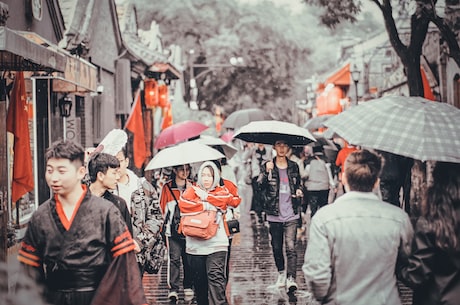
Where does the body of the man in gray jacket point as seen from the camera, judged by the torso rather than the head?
away from the camera

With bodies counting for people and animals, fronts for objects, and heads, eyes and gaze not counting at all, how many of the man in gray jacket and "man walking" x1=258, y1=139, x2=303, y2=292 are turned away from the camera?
1

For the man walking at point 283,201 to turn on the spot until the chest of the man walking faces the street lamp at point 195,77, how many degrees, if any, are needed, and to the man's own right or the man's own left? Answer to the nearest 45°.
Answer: approximately 180°

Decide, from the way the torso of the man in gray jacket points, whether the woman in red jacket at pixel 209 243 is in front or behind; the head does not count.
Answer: in front

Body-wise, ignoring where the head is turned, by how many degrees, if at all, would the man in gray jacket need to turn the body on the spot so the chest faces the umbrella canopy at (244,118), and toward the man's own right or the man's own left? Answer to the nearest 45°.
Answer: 0° — they already face it

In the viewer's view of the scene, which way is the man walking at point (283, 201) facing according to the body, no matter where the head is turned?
toward the camera

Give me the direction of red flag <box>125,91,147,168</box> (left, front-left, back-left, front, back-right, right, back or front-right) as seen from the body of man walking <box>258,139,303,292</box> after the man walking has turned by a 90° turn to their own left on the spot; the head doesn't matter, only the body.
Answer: back-left

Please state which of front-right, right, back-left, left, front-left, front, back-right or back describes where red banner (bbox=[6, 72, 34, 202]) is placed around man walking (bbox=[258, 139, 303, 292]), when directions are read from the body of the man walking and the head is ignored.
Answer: right

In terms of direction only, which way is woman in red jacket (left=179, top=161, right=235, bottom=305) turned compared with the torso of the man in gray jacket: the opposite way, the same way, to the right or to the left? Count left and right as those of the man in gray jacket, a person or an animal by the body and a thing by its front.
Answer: the opposite way

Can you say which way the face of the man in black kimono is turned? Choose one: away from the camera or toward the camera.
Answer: toward the camera

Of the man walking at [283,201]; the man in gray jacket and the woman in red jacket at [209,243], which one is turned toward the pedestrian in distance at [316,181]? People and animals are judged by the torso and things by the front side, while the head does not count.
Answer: the man in gray jacket

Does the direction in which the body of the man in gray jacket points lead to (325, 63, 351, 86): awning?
yes

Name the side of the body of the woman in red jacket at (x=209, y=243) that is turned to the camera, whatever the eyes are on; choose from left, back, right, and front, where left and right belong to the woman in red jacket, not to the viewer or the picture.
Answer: front

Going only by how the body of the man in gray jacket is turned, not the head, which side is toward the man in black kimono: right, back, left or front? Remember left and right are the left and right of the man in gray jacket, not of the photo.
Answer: left
